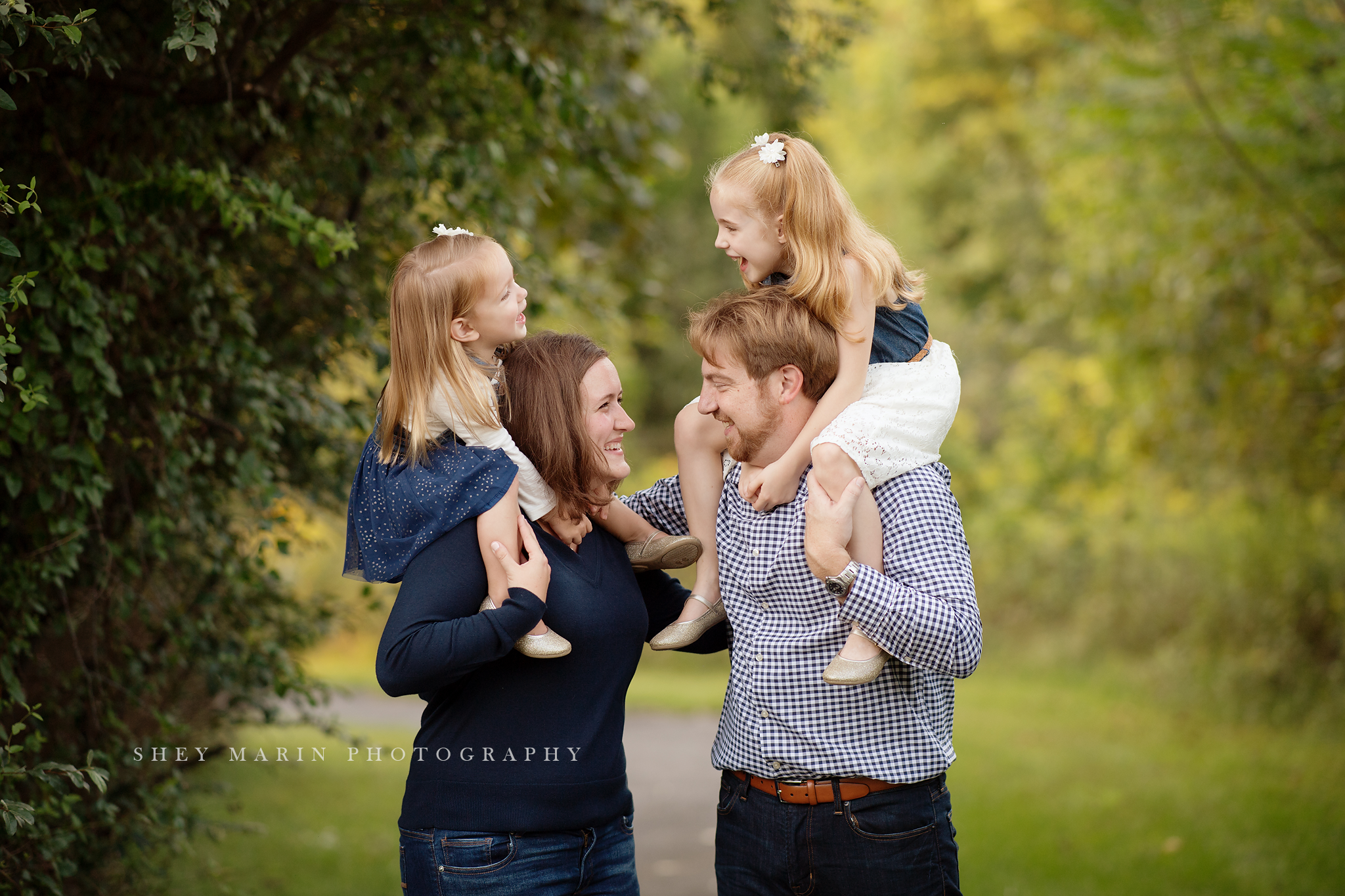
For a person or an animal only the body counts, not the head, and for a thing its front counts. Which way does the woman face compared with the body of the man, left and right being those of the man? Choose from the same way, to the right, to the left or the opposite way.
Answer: to the left

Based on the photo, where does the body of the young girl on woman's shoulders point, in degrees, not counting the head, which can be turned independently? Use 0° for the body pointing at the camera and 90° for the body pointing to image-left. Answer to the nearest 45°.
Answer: approximately 270°

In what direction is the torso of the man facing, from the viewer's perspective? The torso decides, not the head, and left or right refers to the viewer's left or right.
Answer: facing the viewer and to the left of the viewer

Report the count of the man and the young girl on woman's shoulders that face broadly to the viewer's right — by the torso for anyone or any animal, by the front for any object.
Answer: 1

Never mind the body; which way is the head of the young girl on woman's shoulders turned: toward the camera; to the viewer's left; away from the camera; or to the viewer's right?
to the viewer's right

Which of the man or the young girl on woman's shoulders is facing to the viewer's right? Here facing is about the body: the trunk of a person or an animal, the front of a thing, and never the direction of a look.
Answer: the young girl on woman's shoulders

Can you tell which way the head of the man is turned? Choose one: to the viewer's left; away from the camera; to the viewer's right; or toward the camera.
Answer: to the viewer's left
